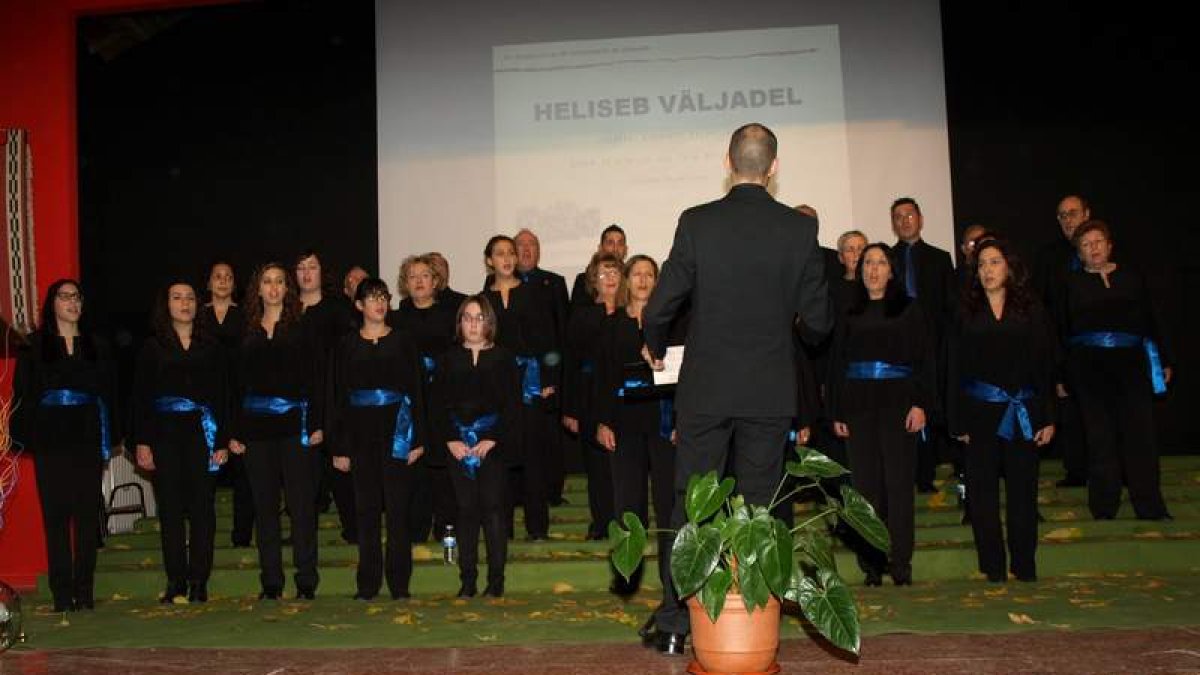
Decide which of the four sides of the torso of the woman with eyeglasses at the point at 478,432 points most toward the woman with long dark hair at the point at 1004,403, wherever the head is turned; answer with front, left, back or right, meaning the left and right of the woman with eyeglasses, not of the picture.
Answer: left

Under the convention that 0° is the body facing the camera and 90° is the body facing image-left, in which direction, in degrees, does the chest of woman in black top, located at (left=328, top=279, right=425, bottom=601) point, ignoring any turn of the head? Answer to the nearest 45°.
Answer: approximately 0°

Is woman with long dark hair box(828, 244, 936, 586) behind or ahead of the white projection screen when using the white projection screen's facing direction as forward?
ahead

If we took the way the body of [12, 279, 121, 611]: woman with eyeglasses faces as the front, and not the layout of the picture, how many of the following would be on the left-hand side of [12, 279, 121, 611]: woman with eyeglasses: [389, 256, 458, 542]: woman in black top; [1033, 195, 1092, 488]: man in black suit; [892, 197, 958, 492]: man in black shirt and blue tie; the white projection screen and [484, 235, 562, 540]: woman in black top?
5

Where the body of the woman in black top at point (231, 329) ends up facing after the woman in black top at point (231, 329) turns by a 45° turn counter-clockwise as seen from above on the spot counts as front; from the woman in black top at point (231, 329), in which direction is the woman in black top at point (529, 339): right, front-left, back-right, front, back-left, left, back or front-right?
front-left

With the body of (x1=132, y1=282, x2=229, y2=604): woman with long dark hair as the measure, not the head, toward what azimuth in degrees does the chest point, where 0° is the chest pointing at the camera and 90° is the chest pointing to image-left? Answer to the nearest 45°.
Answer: approximately 0°

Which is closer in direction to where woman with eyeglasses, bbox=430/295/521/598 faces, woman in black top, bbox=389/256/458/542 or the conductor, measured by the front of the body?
the conductor

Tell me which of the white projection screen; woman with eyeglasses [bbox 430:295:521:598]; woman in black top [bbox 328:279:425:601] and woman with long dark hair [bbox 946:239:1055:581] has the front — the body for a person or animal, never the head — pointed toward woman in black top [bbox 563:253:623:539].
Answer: the white projection screen

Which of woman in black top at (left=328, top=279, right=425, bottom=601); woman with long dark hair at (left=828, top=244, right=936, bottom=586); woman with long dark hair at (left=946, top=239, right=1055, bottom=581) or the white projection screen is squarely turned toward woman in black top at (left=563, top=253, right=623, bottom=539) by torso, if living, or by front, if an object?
the white projection screen
